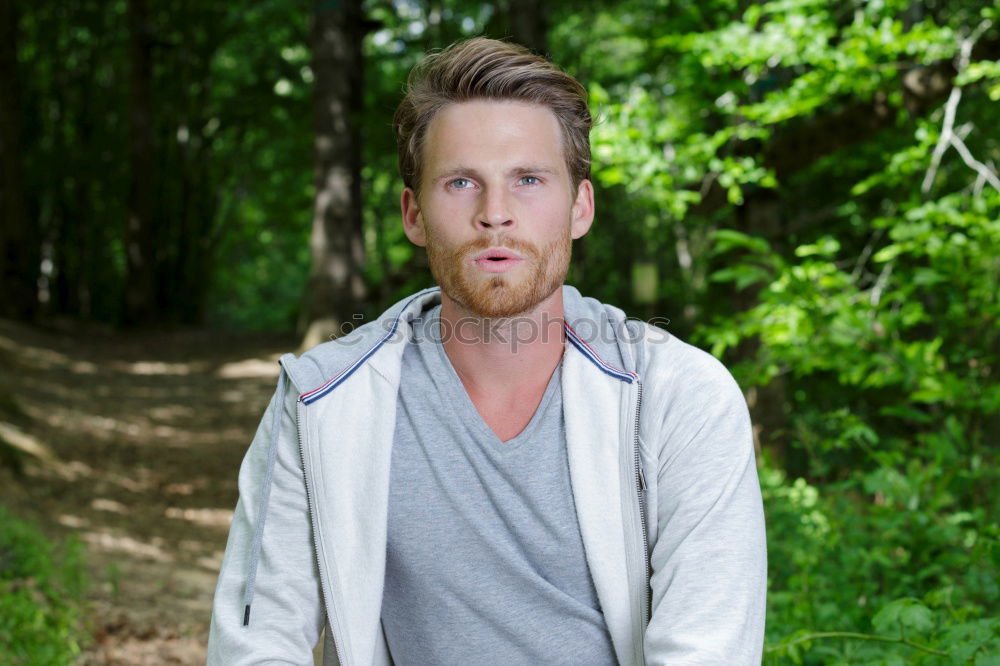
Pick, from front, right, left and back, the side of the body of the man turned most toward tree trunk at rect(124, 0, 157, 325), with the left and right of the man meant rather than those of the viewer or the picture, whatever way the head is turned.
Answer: back

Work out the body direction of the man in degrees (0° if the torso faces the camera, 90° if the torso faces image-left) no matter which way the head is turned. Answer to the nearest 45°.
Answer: approximately 0°

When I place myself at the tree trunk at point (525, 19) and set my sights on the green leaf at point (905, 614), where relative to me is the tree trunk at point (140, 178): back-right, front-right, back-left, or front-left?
back-right

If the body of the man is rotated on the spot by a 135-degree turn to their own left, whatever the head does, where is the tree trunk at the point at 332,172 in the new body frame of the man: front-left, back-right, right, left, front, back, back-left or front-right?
front-left

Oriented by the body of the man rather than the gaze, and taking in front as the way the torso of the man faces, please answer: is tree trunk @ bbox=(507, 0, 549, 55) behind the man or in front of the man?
behind

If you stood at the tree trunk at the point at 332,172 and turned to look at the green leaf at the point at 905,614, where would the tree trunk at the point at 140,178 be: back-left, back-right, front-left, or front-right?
back-right

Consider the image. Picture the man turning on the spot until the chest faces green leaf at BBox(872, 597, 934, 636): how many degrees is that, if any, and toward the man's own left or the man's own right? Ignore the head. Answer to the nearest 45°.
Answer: approximately 90° to the man's own left

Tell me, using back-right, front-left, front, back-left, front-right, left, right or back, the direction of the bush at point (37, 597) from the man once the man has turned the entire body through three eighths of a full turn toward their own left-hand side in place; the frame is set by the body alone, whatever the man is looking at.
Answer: left
